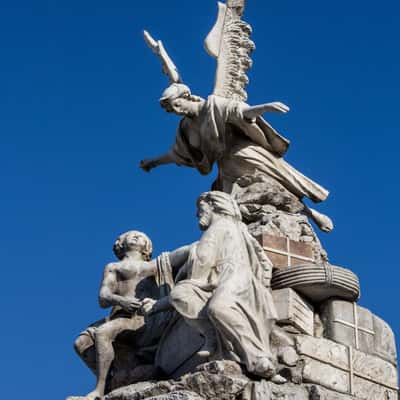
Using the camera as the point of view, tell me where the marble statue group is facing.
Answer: facing the viewer and to the left of the viewer
